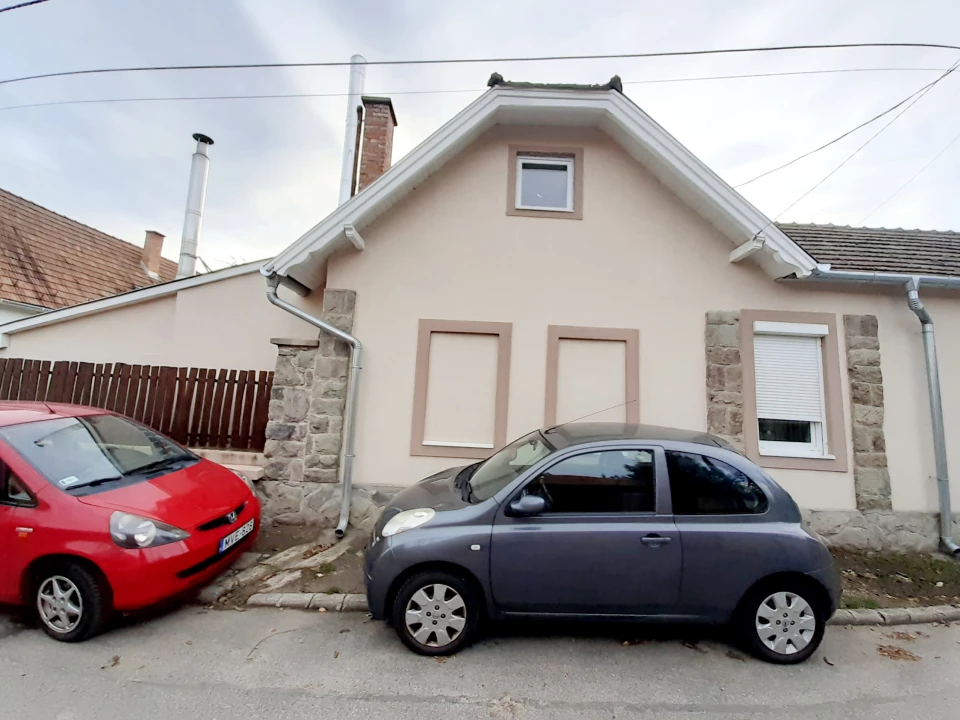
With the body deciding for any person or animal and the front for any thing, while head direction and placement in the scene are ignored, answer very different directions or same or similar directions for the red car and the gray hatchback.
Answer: very different directions

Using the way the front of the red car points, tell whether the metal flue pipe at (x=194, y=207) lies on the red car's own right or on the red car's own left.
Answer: on the red car's own left

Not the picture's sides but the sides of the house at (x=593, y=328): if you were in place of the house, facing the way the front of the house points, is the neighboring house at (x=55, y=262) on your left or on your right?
on your right

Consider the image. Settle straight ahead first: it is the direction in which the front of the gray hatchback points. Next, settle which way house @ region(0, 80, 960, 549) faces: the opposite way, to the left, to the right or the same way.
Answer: to the left

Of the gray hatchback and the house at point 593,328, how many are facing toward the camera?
1

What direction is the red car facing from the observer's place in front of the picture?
facing the viewer and to the right of the viewer

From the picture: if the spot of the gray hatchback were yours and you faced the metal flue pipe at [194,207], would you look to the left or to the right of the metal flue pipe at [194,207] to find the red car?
left

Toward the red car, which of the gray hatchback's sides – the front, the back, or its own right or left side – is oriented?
front

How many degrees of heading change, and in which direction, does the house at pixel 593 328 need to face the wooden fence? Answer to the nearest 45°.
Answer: approximately 90° to its right

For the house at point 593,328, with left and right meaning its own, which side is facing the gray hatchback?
front

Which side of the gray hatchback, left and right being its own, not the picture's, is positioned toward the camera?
left

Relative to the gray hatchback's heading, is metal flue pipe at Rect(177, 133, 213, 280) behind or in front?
in front
